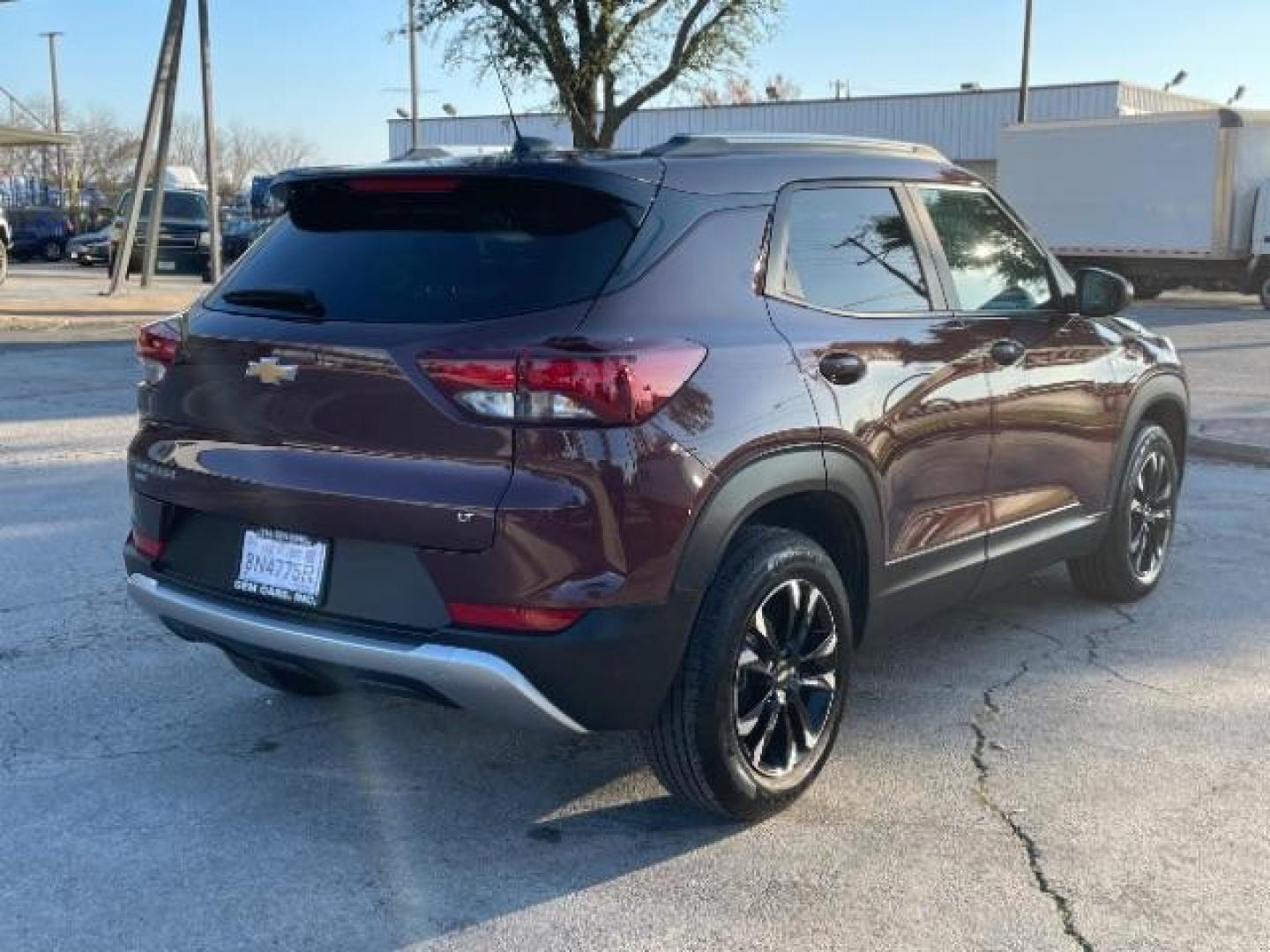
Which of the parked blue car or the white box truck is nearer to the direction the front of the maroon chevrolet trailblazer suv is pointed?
the white box truck

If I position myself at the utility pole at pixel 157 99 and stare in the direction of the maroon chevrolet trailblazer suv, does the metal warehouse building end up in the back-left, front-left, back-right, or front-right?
back-left

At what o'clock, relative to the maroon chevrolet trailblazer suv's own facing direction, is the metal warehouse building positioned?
The metal warehouse building is roughly at 11 o'clock from the maroon chevrolet trailblazer suv.

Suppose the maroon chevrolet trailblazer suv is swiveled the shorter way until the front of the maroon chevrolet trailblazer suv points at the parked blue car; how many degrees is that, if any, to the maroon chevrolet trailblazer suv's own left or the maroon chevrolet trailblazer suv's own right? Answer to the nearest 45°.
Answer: approximately 90° to the maroon chevrolet trailblazer suv's own left

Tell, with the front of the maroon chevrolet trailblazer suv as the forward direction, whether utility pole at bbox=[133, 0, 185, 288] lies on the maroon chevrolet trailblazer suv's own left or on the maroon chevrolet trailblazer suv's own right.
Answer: on the maroon chevrolet trailblazer suv's own left

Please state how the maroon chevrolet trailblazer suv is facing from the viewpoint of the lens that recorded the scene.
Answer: facing away from the viewer and to the right of the viewer

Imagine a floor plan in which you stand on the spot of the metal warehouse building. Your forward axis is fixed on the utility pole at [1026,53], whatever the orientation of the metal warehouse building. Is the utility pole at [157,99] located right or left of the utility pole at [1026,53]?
right

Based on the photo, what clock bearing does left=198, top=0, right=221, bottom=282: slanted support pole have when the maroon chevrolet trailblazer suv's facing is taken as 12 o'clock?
The slanted support pole is roughly at 10 o'clock from the maroon chevrolet trailblazer suv.
